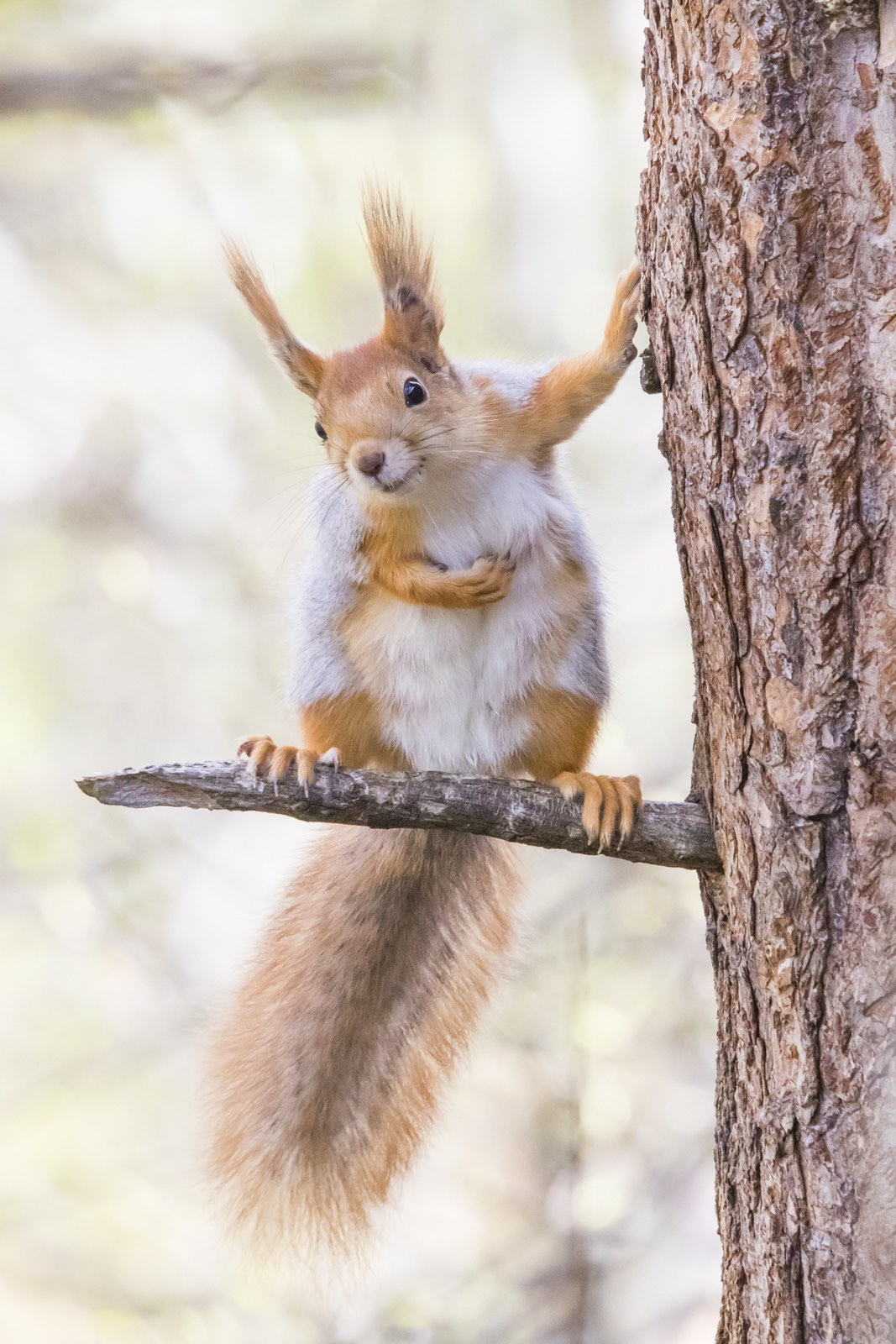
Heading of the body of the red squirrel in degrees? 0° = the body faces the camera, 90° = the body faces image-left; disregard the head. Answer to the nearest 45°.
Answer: approximately 0°
